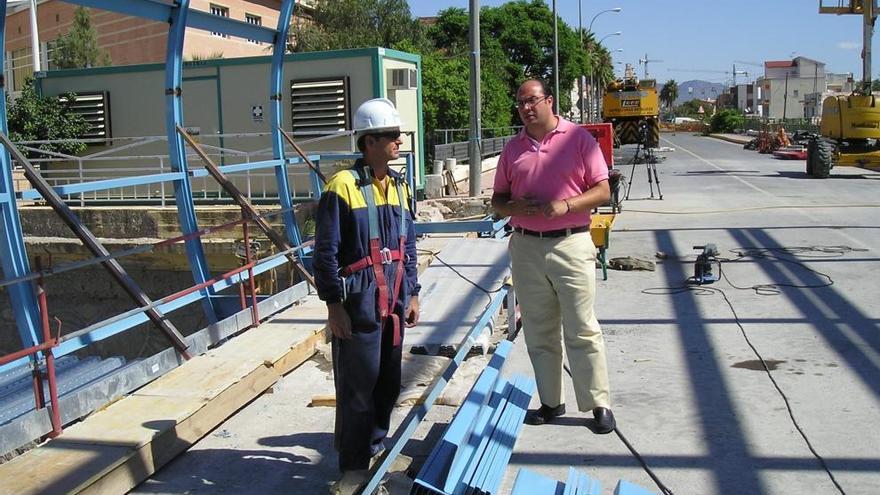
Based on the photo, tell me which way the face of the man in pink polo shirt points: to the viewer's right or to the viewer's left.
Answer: to the viewer's left

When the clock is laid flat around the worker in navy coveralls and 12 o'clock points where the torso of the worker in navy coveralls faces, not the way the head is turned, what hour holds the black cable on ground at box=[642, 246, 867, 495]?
The black cable on ground is roughly at 9 o'clock from the worker in navy coveralls.

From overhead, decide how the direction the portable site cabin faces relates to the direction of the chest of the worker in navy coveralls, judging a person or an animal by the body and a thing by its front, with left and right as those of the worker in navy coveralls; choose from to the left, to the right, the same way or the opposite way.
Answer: to the right

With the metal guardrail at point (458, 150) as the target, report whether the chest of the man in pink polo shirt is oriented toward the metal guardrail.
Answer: no

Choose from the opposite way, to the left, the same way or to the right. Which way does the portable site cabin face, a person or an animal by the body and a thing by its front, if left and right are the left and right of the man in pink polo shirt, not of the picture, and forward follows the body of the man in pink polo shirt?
the same way

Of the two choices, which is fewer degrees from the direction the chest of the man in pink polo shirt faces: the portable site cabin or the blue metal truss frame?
the blue metal truss frame

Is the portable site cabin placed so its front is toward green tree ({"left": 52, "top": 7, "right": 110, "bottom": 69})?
no

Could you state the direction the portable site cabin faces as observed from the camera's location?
facing the viewer and to the left of the viewer

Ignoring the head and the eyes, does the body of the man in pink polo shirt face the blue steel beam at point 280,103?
no

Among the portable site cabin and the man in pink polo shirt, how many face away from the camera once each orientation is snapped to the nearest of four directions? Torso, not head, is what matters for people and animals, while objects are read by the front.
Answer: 0

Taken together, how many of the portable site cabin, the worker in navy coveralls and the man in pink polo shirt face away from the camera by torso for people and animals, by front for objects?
0

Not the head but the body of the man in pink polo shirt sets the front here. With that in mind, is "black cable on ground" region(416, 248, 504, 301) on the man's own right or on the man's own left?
on the man's own right

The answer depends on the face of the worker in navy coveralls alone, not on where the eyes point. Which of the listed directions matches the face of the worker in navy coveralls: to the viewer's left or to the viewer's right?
to the viewer's right

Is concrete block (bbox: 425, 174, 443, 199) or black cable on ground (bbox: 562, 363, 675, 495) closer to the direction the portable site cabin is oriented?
the black cable on ground

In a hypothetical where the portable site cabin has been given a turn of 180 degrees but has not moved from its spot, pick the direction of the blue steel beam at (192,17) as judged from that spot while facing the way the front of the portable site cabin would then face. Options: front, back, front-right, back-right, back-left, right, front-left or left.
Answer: back-right

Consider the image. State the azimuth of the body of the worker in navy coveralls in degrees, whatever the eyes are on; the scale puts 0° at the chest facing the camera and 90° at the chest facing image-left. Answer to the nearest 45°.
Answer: approximately 315°
